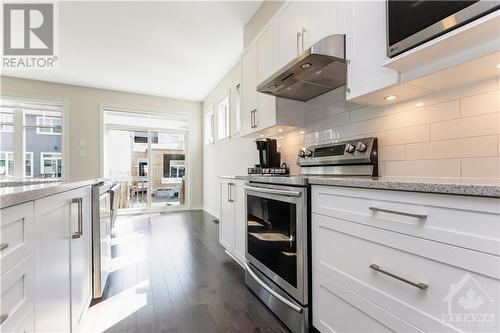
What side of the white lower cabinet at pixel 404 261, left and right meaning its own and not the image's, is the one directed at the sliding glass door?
right

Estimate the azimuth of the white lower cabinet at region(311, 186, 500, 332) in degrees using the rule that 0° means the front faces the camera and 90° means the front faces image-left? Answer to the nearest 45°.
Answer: approximately 45°

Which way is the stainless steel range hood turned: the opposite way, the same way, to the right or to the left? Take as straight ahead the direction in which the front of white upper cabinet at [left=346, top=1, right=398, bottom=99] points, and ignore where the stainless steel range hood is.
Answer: the same way

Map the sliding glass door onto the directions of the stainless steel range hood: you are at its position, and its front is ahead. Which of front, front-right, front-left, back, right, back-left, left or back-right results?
right

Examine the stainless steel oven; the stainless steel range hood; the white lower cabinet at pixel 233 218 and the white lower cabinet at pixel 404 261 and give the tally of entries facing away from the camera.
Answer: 0

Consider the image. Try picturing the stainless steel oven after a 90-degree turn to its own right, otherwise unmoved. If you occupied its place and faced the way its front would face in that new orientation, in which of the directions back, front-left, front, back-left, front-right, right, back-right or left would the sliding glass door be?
front

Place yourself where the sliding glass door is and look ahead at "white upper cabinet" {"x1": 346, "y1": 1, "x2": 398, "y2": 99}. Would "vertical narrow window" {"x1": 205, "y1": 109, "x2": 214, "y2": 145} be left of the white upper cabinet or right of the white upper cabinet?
left

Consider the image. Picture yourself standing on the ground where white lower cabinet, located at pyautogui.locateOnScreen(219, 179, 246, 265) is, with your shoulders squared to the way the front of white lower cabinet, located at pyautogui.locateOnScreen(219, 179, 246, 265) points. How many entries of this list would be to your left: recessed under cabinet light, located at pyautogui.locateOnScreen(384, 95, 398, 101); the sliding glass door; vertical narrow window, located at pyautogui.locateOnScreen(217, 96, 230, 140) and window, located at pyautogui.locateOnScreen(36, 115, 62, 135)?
1

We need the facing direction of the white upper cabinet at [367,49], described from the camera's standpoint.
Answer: facing the viewer and to the left of the viewer

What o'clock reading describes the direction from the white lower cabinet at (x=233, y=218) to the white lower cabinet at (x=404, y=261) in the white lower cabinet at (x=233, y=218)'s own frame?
the white lower cabinet at (x=404, y=261) is roughly at 10 o'clock from the white lower cabinet at (x=233, y=218).

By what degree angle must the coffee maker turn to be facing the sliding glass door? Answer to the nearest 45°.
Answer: approximately 90° to its right

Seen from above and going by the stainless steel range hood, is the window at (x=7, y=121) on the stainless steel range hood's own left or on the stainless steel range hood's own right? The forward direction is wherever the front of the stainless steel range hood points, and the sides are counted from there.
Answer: on the stainless steel range hood's own right

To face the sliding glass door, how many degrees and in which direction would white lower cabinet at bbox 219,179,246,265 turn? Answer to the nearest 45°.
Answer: approximately 90° to its right

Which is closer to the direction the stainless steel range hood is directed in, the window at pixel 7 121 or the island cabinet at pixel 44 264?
the island cabinet

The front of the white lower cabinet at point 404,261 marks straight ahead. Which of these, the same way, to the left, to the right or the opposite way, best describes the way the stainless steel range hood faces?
the same way

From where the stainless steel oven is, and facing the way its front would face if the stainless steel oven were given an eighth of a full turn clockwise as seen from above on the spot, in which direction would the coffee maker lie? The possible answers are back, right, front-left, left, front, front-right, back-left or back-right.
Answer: right

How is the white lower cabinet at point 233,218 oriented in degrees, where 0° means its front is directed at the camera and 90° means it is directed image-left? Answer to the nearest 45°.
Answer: approximately 45°

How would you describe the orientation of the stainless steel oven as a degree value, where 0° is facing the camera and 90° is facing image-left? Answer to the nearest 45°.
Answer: approximately 45°

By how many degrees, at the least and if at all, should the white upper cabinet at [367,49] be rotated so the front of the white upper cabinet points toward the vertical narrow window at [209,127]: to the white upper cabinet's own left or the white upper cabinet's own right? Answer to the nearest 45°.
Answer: approximately 90° to the white upper cabinet's own right

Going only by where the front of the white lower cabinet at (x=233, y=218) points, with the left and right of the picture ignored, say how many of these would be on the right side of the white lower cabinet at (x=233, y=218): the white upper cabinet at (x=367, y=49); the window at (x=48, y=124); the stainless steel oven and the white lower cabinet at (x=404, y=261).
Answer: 1
